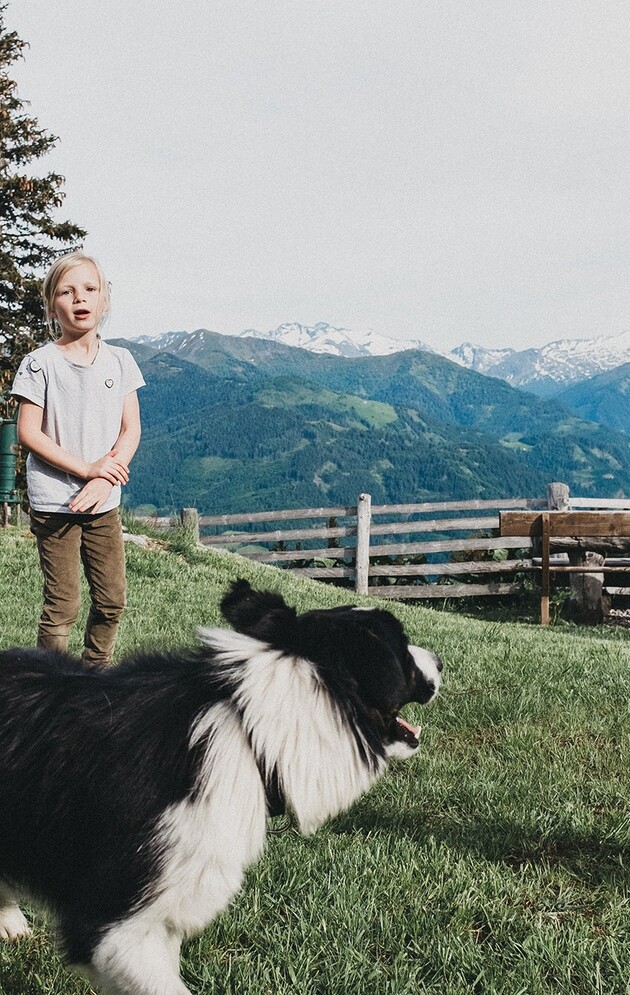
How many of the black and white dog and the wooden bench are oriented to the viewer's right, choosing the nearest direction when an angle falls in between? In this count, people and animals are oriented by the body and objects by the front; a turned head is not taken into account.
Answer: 1

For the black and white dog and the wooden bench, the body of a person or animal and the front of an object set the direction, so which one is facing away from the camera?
the wooden bench

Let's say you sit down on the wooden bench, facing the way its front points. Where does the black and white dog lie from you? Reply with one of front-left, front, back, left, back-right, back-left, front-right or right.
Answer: back

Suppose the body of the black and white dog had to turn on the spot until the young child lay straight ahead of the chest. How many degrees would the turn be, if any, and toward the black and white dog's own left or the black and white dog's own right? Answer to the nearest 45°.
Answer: approximately 90° to the black and white dog's own left

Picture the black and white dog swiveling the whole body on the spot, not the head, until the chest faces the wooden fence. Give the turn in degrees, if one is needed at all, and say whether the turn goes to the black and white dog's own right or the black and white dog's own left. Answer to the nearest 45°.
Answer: approximately 90° to the black and white dog's own left

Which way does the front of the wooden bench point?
away from the camera

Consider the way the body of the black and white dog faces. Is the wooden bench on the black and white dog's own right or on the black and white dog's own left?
on the black and white dog's own left

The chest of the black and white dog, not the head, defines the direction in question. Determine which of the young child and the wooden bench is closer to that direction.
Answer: the wooden bench

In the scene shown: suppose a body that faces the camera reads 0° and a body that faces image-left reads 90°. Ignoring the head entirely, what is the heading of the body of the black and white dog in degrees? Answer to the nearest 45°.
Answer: approximately 270°

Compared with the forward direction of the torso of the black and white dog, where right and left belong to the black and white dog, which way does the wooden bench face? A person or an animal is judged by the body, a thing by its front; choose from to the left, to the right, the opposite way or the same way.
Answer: to the left
